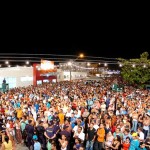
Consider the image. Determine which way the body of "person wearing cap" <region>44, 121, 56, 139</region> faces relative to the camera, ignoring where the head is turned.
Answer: away from the camera

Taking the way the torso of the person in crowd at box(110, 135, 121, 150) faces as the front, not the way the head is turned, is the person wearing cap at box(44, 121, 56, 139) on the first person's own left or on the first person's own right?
on the first person's own right

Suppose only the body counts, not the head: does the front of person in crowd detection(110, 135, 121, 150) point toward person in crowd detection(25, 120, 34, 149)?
no

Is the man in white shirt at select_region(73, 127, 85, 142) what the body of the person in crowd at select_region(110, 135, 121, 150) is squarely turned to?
no

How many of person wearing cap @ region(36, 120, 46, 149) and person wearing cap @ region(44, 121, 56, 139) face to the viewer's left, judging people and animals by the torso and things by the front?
0

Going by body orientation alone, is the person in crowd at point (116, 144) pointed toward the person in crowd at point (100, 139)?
no

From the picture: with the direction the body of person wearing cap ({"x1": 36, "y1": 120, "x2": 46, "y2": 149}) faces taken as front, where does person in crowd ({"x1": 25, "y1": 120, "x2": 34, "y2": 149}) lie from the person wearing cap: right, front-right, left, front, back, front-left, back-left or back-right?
left

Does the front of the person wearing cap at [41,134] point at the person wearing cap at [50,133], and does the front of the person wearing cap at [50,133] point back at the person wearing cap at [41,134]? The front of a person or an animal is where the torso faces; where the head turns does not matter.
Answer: no

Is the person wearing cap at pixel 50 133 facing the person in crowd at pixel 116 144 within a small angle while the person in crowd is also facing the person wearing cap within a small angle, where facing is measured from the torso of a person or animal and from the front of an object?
no

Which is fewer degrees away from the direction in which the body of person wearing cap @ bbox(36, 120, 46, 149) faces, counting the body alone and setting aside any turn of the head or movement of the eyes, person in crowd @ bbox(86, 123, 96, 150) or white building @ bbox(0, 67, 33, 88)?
the white building

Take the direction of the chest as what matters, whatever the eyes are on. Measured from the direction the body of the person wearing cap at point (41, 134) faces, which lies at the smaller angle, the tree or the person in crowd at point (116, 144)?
the tree
